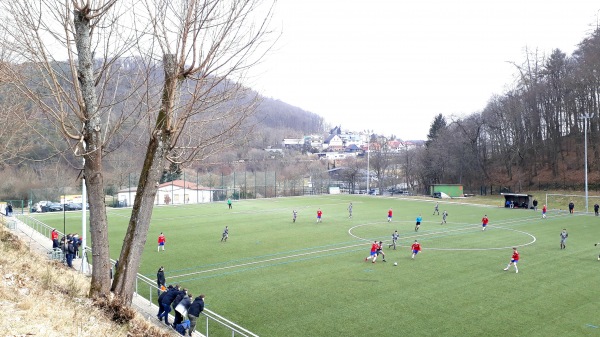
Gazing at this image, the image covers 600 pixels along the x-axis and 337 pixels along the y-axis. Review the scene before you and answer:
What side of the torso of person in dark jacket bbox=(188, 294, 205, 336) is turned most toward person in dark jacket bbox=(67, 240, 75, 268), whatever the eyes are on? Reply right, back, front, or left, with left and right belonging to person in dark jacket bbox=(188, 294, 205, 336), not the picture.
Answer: left

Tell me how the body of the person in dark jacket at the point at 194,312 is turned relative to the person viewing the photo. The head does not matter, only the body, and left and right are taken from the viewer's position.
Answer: facing away from the viewer and to the right of the viewer

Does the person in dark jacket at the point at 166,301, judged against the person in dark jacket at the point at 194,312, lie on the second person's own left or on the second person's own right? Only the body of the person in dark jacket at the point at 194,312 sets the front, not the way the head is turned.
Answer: on the second person's own left

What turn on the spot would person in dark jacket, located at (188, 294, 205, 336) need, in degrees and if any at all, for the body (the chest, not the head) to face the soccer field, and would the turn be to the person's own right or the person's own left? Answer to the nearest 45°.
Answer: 0° — they already face it
